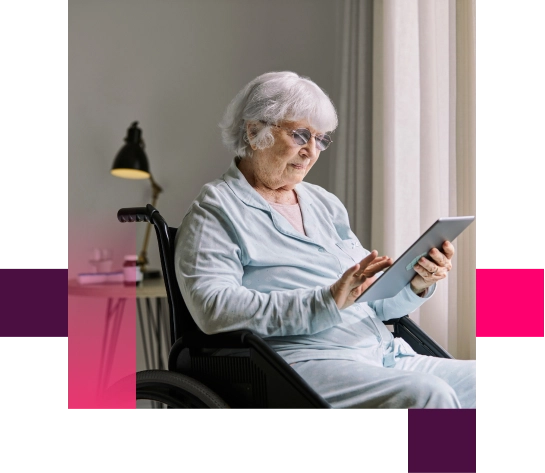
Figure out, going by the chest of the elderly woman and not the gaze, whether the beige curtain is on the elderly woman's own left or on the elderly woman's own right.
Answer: on the elderly woman's own left

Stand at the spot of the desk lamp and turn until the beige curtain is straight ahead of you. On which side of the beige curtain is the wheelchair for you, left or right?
right

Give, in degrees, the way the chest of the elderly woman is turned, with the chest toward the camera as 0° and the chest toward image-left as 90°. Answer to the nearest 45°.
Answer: approximately 315°

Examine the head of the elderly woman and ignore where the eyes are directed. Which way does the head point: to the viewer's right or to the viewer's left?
to the viewer's right

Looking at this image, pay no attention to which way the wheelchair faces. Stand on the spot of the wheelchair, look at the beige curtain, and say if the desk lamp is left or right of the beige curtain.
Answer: left

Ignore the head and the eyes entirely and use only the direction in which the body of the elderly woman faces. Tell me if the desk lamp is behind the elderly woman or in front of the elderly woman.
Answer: behind
